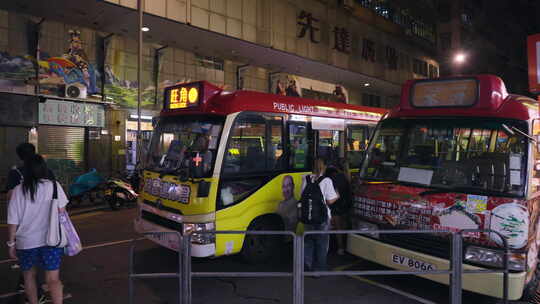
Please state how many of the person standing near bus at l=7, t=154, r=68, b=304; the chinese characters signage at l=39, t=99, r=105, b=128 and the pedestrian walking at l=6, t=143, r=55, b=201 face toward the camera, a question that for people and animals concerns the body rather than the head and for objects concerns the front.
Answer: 1

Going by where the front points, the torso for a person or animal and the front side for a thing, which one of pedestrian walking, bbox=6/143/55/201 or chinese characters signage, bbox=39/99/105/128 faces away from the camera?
the pedestrian walking

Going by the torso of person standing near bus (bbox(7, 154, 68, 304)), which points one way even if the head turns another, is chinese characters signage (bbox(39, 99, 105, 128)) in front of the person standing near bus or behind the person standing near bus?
in front

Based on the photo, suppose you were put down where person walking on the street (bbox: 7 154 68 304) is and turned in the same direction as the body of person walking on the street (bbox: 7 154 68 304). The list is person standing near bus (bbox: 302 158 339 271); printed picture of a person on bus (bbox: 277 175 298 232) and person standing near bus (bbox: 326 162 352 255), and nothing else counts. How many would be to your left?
0

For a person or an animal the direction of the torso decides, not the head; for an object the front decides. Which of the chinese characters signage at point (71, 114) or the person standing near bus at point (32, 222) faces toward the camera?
the chinese characters signage

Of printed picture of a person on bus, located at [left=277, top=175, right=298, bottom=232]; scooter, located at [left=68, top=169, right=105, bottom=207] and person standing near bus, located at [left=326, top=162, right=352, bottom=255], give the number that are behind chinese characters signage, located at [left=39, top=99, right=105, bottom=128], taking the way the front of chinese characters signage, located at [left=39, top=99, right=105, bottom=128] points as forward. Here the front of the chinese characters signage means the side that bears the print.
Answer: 0

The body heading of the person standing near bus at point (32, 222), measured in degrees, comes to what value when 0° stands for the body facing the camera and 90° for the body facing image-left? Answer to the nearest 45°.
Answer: approximately 180°

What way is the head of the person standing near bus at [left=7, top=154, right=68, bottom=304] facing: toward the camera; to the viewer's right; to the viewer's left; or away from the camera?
away from the camera

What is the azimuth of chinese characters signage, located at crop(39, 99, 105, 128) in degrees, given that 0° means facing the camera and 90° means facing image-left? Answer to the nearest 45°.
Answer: approximately 0°

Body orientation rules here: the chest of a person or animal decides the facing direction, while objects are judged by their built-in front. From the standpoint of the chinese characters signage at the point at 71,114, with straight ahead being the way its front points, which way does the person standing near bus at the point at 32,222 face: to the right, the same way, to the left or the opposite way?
the opposite way

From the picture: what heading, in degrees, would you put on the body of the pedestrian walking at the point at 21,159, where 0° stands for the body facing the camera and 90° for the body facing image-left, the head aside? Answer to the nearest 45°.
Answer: approximately 180°

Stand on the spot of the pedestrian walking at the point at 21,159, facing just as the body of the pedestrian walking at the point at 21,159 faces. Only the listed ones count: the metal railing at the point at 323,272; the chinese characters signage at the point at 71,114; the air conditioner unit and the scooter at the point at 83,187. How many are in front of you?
3

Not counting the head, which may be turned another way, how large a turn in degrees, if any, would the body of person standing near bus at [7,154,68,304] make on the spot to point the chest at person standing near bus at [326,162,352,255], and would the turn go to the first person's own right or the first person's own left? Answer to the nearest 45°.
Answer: approximately 90° to the first person's own right

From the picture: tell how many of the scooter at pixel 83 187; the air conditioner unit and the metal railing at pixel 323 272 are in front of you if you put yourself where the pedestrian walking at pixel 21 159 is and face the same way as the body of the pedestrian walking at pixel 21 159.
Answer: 2

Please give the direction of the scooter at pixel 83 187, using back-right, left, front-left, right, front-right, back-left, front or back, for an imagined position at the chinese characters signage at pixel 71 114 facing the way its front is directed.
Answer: front

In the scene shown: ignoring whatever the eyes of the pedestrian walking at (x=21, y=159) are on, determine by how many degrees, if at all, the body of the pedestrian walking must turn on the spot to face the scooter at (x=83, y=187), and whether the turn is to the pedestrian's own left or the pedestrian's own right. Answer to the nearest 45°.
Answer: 0° — they already face it

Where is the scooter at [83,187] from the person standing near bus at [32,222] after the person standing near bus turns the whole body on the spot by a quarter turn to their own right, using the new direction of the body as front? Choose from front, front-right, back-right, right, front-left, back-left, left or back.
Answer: left
